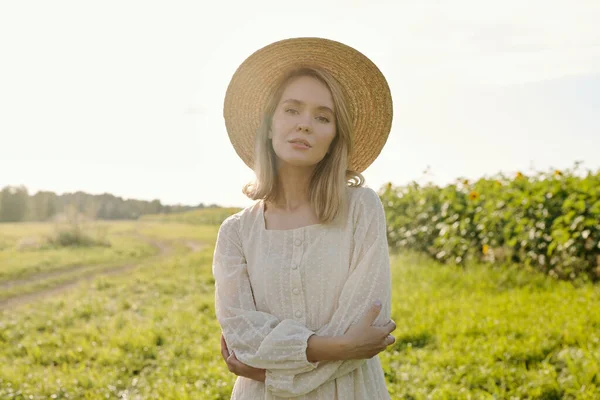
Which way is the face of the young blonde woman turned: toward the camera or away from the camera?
toward the camera

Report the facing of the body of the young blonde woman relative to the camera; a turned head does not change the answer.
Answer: toward the camera

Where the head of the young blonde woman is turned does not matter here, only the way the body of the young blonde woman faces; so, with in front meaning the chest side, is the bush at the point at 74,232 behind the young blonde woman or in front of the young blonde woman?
behind

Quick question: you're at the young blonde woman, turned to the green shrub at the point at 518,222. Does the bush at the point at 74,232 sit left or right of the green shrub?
left

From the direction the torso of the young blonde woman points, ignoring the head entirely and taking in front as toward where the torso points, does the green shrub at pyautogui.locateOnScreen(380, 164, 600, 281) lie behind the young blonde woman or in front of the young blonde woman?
behind
